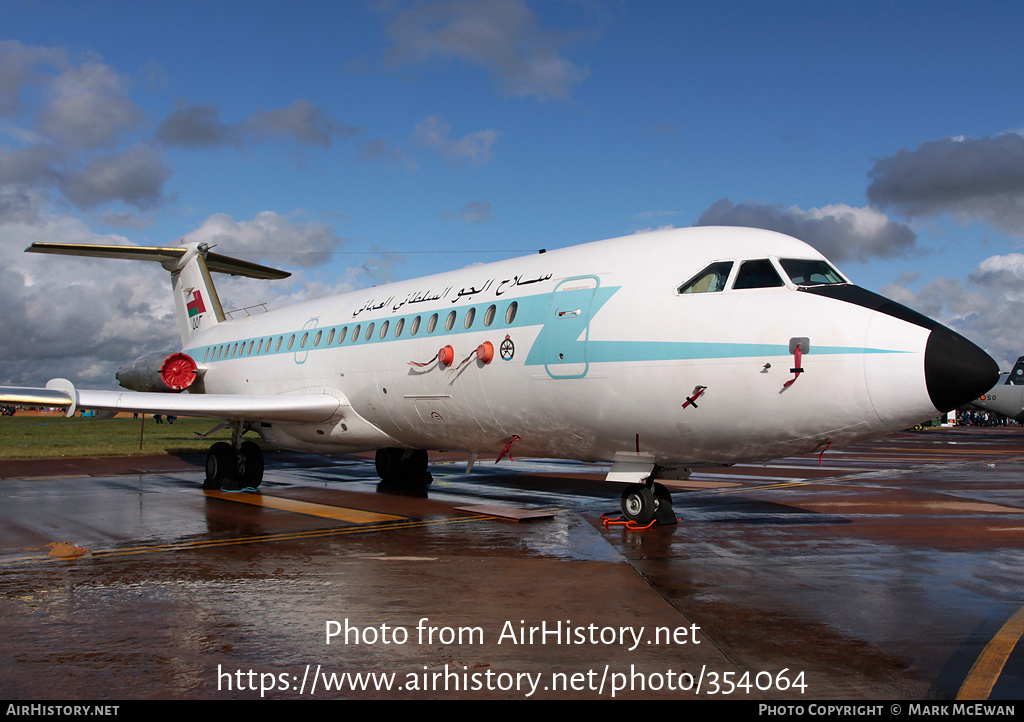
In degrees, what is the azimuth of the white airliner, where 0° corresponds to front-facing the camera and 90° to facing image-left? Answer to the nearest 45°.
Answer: approximately 315°
